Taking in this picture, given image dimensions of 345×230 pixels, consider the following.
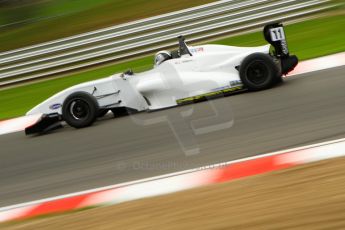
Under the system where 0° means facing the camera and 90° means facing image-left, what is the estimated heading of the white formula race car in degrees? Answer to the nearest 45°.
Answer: approximately 90°
